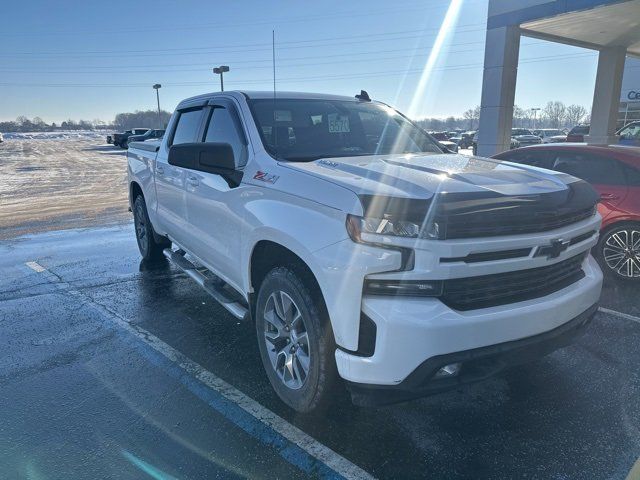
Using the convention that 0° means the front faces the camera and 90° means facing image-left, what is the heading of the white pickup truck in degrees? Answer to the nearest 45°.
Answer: approximately 315°

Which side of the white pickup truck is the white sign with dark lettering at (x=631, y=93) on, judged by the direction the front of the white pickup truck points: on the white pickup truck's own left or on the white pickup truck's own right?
on the white pickup truck's own left

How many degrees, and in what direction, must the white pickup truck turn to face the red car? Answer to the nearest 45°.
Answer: approximately 90° to its left
